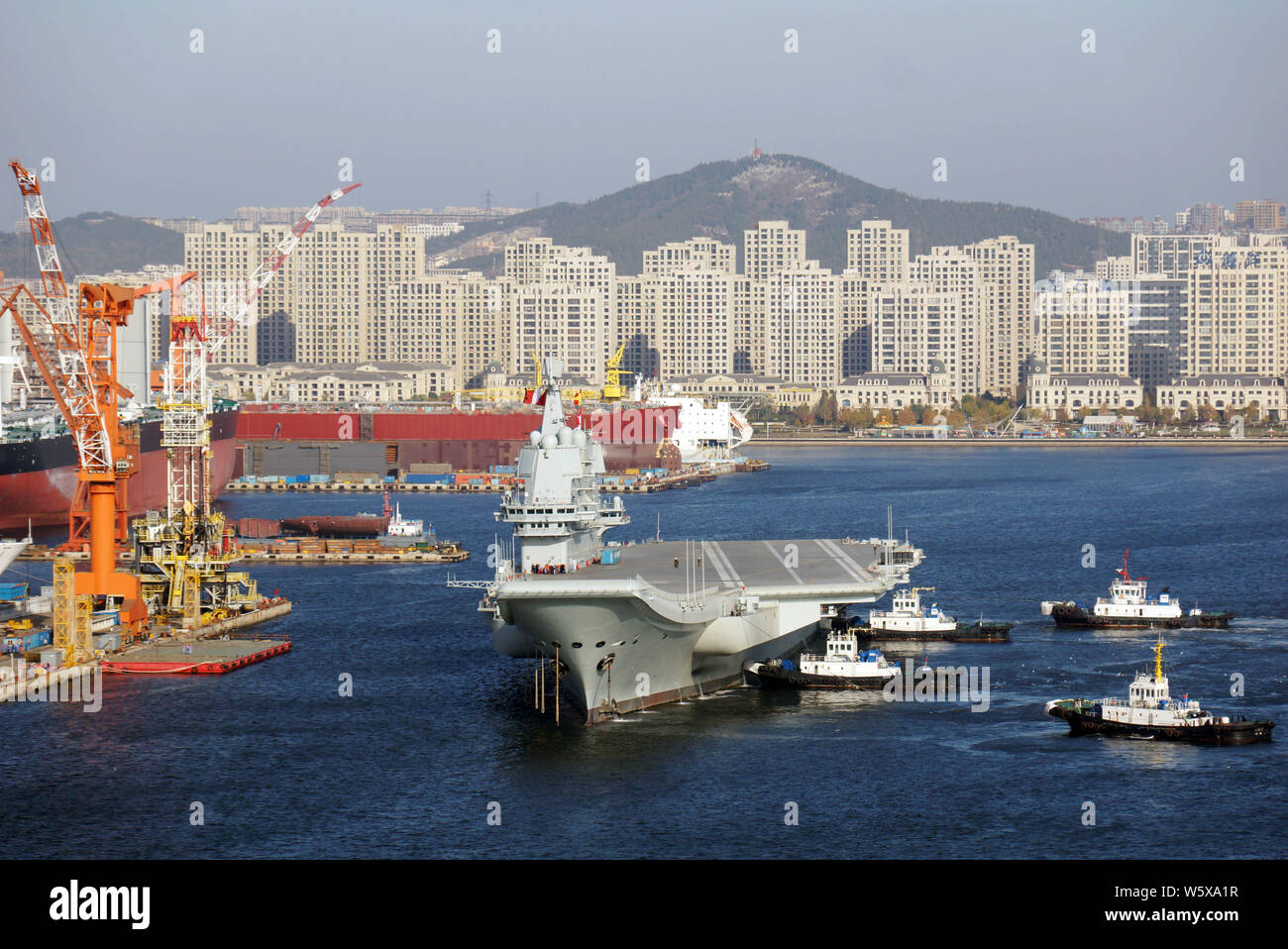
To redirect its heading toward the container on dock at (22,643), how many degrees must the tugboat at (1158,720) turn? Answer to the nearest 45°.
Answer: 0° — it already faces it

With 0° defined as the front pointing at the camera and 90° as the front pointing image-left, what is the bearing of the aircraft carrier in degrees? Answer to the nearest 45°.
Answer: approximately 45°

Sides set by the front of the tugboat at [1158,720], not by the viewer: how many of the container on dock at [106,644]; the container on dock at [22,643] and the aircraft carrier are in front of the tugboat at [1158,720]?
3

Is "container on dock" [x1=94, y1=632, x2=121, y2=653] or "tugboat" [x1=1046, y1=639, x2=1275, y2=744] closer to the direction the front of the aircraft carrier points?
the container on dock

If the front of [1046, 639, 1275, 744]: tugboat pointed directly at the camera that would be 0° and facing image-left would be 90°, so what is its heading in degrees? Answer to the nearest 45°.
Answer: approximately 90°

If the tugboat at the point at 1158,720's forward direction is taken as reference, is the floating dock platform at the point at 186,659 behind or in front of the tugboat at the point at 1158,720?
in front

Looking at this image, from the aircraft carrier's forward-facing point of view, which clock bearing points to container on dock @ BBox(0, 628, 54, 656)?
The container on dock is roughly at 2 o'clock from the aircraft carrier.

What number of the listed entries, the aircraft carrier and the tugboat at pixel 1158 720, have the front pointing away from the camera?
0

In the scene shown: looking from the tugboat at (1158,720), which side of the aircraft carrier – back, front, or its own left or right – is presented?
left

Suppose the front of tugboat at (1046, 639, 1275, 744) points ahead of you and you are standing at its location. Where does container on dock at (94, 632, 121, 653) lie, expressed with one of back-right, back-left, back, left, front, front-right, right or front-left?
front

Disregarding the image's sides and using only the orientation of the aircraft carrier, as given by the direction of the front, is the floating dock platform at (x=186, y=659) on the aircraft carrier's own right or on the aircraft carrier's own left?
on the aircraft carrier's own right
